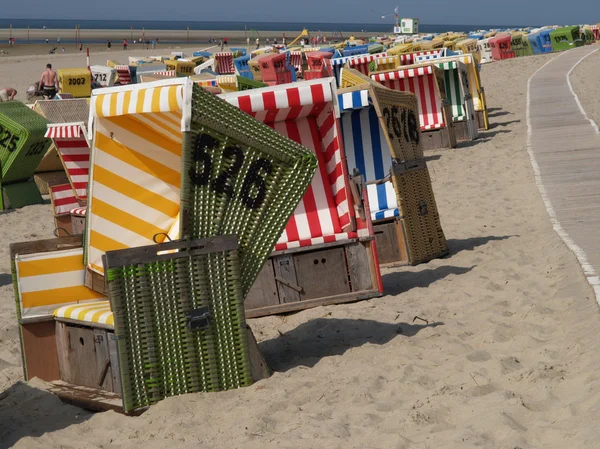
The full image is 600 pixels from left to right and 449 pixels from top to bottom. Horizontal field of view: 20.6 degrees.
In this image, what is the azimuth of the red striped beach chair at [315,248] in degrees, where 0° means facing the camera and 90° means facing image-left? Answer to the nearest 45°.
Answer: approximately 0°

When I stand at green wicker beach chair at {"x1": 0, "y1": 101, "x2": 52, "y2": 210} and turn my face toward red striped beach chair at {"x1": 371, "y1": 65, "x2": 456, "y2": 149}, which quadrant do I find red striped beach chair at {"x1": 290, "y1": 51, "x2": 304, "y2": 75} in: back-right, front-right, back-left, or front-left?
front-left

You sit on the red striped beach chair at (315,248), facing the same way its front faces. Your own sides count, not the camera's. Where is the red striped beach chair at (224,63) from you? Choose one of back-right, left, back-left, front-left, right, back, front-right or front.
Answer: back

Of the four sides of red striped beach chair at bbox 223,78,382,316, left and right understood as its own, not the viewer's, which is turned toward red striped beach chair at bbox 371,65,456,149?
back

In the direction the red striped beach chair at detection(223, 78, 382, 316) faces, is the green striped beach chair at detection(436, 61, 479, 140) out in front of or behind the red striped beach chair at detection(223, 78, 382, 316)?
behind

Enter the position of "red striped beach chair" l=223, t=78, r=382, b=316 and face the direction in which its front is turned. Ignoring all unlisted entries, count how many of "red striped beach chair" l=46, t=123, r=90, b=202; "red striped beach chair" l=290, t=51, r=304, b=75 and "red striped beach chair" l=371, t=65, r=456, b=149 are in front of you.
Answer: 0

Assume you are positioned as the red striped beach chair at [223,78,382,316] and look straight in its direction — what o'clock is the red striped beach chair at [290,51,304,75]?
the red striped beach chair at [290,51,304,75] is roughly at 6 o'clock from the red striped beach chair at [223,78,382,316].

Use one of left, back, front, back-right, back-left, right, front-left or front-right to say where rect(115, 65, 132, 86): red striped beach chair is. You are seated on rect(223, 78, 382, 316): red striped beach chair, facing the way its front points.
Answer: back
